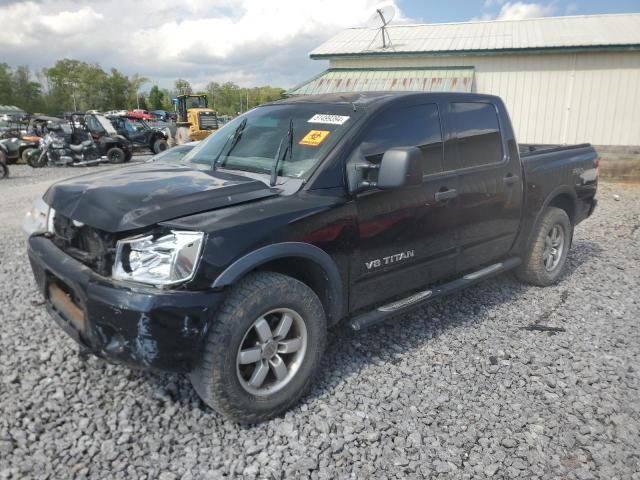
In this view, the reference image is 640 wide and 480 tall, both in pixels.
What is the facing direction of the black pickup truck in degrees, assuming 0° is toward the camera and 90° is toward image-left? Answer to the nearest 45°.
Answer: approximately 45°

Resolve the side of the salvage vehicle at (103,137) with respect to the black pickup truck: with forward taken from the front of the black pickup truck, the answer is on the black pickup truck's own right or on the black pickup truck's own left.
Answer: on the black pickup truck's own right

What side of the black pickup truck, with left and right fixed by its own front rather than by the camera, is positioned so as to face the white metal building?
back

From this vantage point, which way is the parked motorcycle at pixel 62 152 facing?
to the viewer's left

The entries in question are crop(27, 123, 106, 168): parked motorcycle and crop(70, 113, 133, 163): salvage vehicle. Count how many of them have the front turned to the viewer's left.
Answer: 1

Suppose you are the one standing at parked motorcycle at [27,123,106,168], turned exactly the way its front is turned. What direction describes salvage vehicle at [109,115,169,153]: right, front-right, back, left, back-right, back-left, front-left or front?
back-right

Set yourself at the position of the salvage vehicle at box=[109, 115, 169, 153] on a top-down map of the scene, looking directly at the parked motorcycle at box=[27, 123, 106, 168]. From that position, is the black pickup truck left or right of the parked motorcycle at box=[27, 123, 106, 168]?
left

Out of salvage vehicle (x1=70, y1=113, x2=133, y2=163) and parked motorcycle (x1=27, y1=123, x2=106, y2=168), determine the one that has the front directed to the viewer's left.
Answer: parked motorcycle (x1=27, y1=123, x2=106, y2=168)
